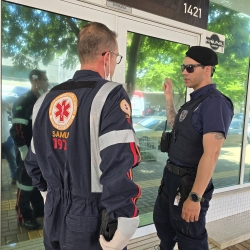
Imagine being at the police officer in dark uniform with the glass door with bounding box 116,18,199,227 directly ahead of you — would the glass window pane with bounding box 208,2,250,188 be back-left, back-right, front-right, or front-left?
front-right

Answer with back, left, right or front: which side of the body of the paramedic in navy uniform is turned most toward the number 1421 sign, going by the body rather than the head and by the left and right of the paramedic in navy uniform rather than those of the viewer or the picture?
front

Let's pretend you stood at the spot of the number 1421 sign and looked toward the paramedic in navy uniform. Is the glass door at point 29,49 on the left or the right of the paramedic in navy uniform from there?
right

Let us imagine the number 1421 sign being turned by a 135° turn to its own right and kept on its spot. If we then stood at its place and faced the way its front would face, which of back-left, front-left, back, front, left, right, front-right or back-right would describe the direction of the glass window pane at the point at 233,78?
back-right

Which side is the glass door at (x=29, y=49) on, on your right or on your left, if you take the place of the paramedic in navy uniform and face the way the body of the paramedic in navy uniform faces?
on your left

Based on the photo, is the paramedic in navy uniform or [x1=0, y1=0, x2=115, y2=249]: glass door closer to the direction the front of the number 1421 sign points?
the paramedic in navy uniform

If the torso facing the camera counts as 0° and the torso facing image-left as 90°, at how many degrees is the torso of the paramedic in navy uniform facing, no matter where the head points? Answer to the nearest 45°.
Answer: approximately 225°

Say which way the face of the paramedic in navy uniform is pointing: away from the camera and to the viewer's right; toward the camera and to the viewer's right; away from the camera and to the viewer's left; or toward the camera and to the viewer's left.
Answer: away from the camera and to the viewer's right

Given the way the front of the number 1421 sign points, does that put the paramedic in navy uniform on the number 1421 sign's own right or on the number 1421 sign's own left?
on the number 1421 sign's own right

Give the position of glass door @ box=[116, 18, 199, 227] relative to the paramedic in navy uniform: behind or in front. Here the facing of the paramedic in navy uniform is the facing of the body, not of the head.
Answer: in front

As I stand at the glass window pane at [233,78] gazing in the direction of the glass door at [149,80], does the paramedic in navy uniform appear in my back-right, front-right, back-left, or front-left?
front-left

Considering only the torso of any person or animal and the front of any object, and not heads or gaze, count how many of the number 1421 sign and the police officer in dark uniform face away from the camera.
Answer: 0

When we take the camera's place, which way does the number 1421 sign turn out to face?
facing the viewer and to the right of the viewer

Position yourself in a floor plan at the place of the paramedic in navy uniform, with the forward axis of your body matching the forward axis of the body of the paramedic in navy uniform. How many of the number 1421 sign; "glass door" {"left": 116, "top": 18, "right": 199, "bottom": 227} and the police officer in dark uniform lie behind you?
0

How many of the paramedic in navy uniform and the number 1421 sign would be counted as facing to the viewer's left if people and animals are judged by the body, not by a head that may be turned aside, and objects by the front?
0

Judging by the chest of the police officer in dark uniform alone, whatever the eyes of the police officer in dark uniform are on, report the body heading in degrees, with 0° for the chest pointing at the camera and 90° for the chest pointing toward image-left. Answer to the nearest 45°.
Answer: approximately 45°
